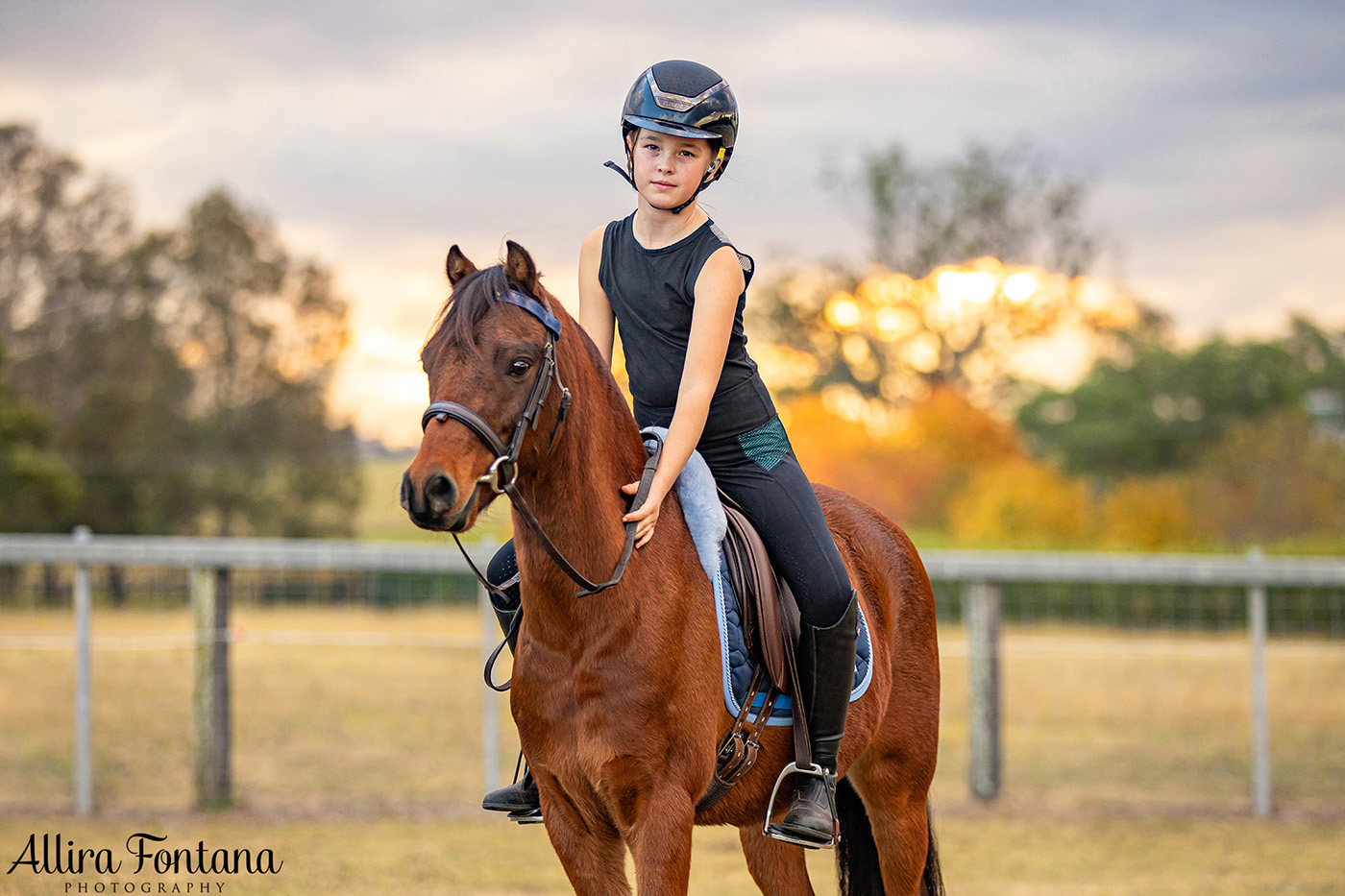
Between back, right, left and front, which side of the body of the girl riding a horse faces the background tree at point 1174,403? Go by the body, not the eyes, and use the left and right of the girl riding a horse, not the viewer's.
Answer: back

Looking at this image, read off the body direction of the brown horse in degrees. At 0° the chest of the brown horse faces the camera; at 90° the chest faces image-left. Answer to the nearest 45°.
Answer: approximately 45°

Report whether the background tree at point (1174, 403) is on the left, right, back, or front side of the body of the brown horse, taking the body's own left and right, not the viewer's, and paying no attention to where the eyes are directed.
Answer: back

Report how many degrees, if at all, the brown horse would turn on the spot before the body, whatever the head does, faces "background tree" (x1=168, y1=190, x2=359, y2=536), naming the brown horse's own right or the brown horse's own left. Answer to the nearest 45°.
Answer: approximately 135° to the brown horse's own right

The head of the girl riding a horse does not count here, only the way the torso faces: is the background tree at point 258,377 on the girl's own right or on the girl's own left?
on the girl's own right
